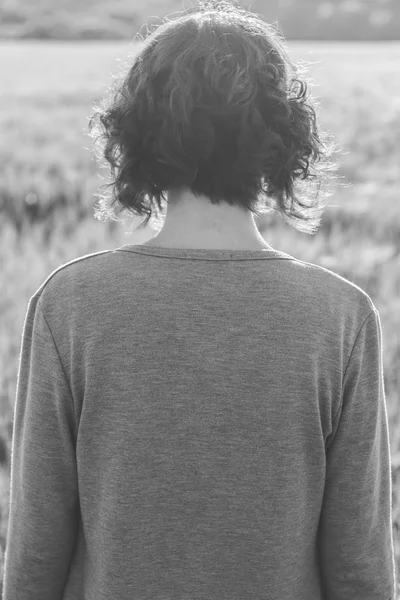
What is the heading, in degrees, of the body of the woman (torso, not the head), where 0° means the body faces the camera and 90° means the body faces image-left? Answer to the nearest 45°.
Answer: approximately 180°

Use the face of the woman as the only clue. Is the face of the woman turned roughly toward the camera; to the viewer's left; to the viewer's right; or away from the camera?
away from the camera
